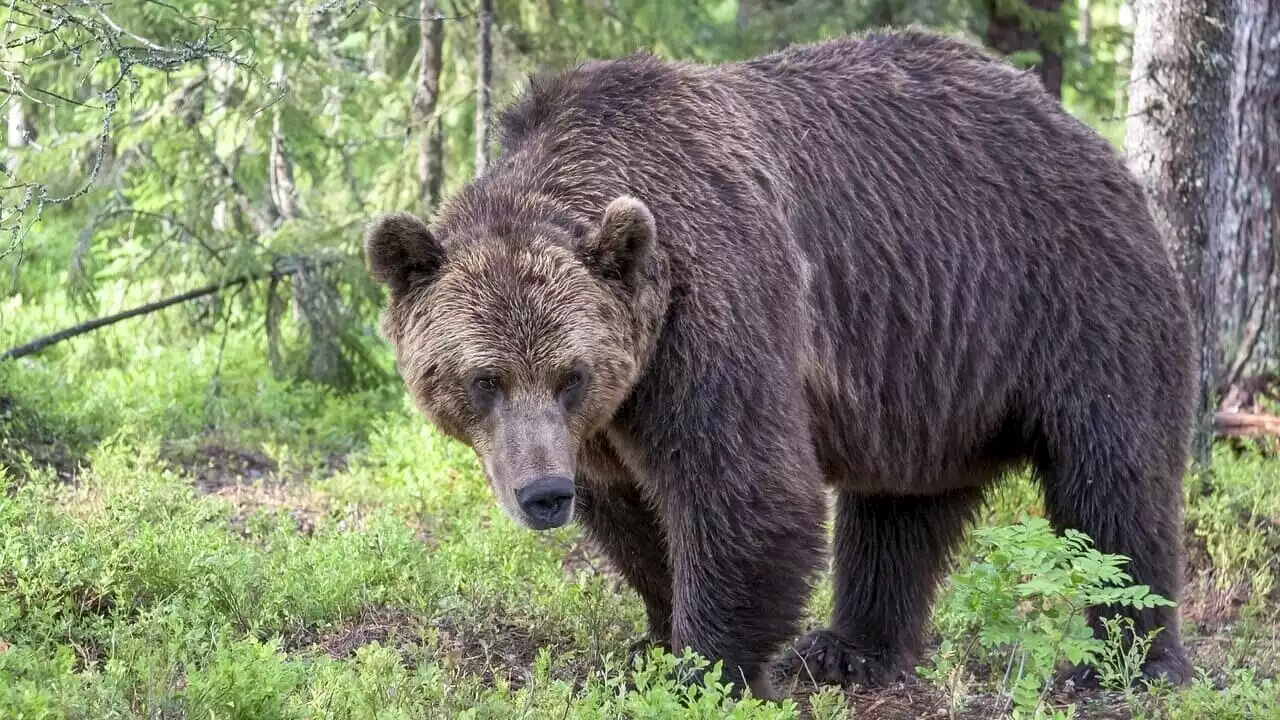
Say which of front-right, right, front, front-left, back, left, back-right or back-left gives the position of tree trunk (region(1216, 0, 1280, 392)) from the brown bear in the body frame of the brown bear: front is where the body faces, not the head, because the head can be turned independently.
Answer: back

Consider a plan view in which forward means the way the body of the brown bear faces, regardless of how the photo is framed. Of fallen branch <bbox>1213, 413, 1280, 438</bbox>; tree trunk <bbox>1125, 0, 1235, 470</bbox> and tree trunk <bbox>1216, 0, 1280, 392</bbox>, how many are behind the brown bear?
3

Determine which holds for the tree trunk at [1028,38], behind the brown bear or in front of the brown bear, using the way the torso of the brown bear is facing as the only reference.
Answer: behind

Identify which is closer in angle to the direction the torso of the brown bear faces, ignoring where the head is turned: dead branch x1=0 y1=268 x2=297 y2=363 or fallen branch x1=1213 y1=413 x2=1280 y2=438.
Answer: the dead branch

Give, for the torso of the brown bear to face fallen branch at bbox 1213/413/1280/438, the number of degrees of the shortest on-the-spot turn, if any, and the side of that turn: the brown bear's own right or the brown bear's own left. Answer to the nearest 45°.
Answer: approximately 180°

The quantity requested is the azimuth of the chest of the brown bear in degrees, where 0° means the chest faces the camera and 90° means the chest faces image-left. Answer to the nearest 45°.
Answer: approximately 45°

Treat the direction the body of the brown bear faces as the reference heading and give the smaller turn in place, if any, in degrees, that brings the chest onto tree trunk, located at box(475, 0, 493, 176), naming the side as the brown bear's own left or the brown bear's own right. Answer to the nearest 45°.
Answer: approximately 90° to the brown bear's own right

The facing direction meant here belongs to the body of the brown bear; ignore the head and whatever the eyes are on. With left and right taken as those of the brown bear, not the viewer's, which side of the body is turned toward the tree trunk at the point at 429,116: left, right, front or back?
right

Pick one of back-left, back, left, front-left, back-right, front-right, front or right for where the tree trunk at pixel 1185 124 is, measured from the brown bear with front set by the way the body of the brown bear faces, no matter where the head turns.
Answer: back

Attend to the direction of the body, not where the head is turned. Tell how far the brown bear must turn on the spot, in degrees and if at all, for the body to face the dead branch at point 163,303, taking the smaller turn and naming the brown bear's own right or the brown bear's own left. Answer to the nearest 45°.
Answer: approximately 90° to the brown bear's own right

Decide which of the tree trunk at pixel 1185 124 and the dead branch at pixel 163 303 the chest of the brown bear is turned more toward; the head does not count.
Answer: the dead branch
